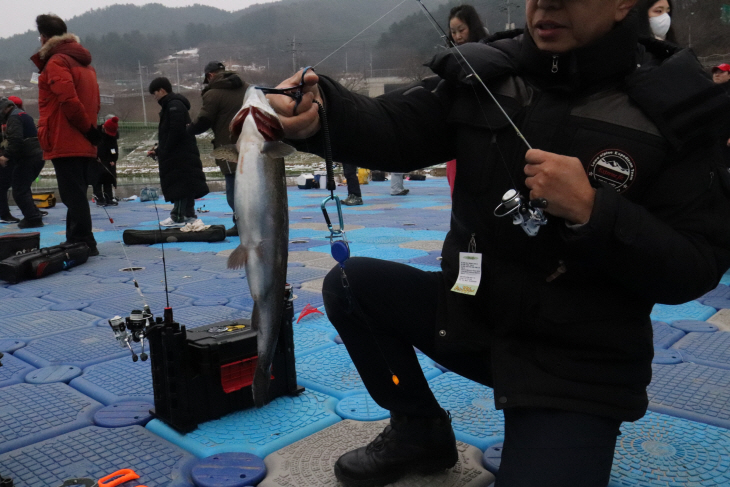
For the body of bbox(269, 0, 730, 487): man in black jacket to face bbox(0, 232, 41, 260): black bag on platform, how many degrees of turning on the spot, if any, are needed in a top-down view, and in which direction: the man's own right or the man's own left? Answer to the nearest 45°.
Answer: approximately 90° to the man's own right

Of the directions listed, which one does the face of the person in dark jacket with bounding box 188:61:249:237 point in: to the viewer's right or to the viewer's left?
to the viewer's left

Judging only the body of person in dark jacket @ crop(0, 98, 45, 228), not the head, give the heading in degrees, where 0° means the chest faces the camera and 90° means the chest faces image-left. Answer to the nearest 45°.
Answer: approximately 90°

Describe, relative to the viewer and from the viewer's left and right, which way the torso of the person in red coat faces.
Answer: facing away from the viewer and to the left of the viewer

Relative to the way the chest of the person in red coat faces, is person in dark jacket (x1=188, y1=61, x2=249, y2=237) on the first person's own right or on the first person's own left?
on the first person's own right

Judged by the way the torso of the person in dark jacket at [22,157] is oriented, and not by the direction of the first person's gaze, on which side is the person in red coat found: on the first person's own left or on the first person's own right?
on the first person's own left

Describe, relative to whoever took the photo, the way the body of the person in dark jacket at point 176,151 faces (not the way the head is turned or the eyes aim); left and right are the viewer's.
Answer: facing to the left of the viewer

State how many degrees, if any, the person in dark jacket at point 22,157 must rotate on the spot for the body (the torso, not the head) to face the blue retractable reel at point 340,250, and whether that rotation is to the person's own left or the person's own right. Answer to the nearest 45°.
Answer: approximately 90° to the person's own left
